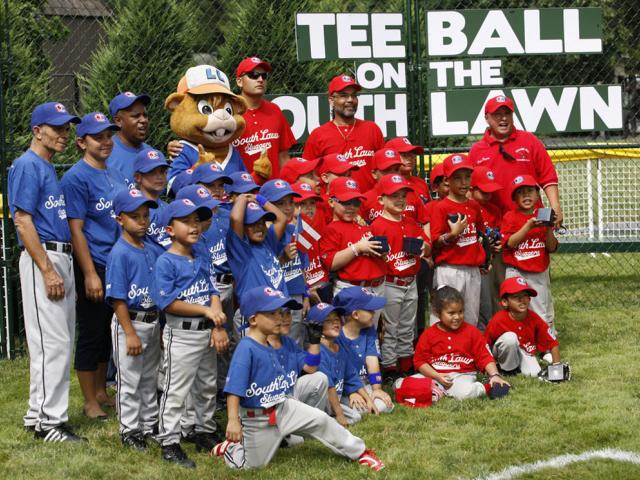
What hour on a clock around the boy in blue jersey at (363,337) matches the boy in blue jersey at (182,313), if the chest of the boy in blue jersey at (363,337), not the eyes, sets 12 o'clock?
the boy in blue jersey at (182,313) is roughly at 3 o'clock from the boy in blue jersey at (363,337).

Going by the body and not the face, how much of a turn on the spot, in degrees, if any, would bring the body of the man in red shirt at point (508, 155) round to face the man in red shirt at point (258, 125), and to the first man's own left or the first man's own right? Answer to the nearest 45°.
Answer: approximately 45° to the first man's own right

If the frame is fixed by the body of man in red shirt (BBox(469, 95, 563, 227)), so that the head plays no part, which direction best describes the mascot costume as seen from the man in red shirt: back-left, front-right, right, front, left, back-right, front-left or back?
front-right

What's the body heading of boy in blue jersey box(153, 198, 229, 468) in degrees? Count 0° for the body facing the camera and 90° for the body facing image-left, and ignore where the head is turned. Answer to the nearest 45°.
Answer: approximately 315°

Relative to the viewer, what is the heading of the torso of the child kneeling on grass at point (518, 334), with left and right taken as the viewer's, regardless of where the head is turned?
facing the viewer and to the right of the viewer
